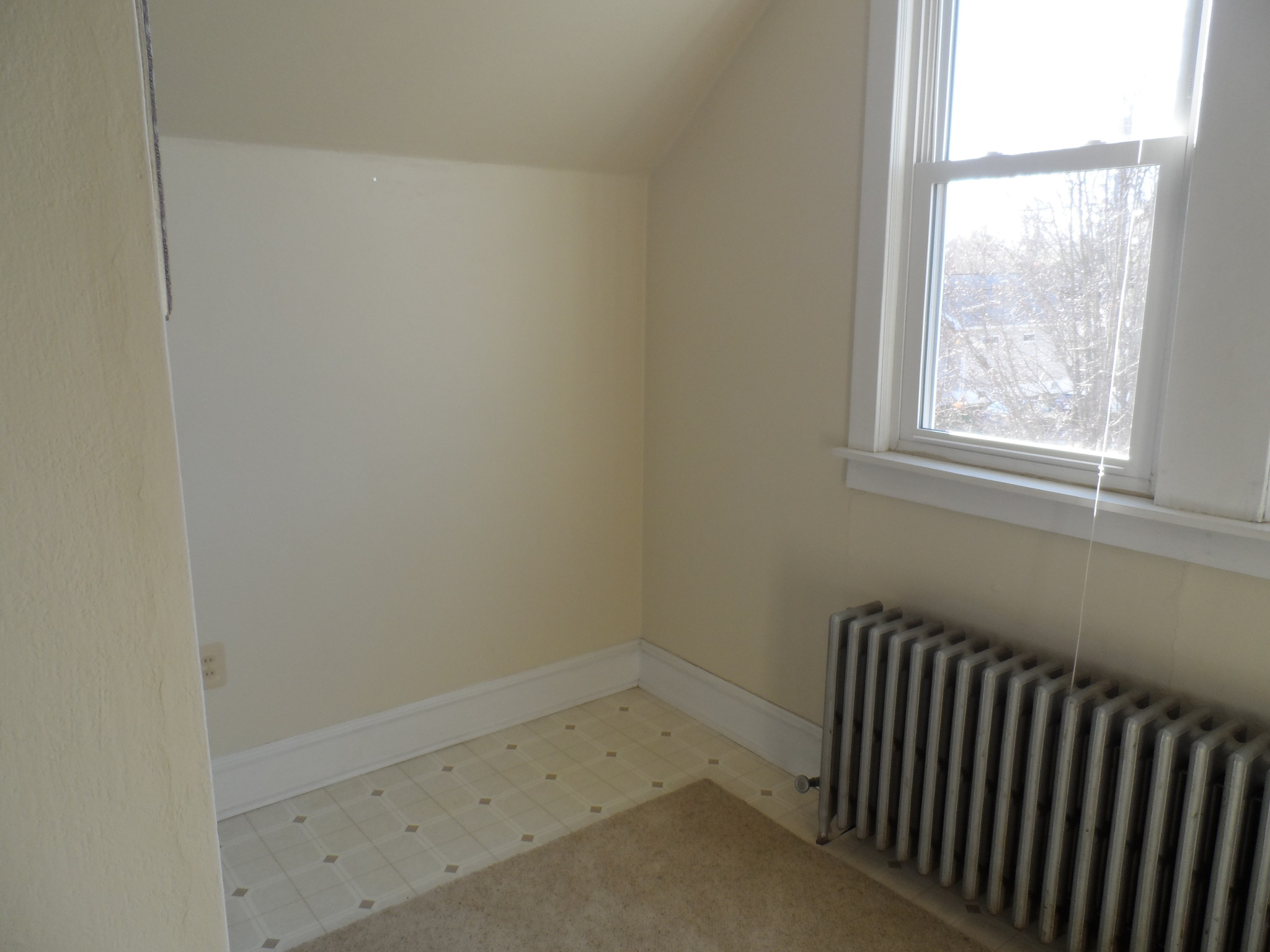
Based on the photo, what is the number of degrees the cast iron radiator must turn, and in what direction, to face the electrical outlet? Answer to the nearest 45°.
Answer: approximately 45° to its right

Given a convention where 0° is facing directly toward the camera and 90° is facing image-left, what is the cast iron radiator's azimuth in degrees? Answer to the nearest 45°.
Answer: approximately 45°
